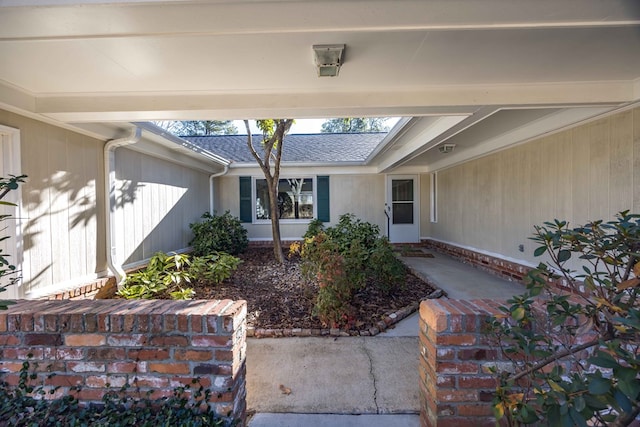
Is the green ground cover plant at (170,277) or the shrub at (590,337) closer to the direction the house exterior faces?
the shrub

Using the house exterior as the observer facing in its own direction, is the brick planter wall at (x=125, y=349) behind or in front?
in front

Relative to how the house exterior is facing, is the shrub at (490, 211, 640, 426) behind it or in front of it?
in front

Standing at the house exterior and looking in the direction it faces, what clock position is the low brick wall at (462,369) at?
The low brick wall is roughly at 11 o'clock from the house exterior.

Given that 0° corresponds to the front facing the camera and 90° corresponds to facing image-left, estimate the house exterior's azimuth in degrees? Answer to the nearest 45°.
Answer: approximately 0°

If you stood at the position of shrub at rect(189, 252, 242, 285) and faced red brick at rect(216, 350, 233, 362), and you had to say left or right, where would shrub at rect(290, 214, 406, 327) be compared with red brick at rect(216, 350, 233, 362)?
left
